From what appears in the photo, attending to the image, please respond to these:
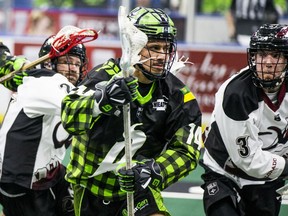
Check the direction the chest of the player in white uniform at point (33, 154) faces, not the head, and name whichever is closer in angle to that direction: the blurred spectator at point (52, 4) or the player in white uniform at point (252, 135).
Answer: the player in white uniform

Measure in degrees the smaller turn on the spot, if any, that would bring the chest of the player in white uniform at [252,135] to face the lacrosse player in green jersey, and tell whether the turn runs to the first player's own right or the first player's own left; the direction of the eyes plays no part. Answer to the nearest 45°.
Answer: approximately 90° to the first player's own right

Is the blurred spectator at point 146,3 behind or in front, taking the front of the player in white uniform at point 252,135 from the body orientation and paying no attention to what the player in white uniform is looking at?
behind

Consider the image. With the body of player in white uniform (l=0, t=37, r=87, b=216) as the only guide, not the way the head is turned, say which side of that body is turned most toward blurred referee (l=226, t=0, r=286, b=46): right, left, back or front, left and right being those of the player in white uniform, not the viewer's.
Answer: left
